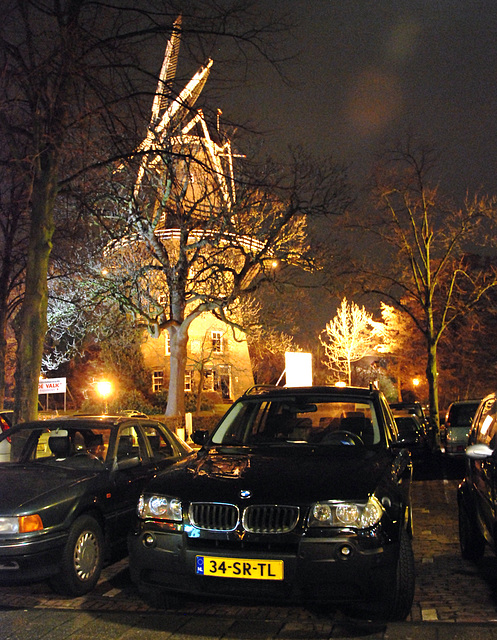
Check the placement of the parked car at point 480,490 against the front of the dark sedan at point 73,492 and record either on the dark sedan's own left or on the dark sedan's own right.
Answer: on the dark sedan's own left

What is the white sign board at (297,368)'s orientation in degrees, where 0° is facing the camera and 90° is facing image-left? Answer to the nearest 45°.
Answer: approximately 0°

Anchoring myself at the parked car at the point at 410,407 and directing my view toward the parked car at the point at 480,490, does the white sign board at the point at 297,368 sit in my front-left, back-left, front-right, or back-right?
back-right

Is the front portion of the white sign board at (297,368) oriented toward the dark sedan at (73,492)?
yes

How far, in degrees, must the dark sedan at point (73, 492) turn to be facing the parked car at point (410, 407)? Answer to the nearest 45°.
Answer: approximately 180°

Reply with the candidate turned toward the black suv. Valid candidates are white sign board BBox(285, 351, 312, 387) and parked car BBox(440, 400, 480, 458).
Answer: the white sign board

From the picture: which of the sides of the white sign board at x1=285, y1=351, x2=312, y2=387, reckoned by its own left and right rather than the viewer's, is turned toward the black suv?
front

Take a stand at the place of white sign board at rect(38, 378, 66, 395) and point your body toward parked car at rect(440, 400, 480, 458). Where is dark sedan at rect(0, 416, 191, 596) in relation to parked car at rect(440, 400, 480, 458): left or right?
right

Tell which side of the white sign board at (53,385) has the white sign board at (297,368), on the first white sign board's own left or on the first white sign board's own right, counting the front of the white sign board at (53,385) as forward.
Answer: on the first white sign board's own left
